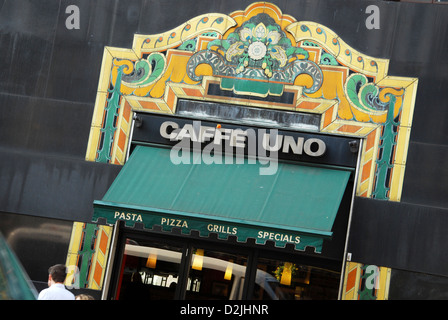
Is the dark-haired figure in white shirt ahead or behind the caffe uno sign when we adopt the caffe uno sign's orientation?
ahead

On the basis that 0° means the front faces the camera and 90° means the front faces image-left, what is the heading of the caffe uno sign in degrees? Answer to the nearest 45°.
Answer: approximately 0°
